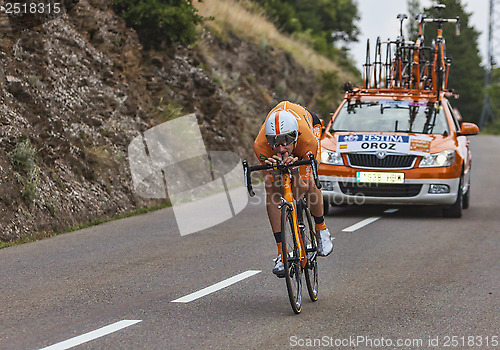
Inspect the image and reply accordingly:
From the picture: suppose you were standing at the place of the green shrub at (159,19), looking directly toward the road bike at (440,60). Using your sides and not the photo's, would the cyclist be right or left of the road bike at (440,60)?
right

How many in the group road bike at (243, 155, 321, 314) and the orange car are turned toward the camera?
2

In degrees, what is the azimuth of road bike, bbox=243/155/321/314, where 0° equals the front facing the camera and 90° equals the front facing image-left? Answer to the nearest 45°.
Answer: approximately 0°

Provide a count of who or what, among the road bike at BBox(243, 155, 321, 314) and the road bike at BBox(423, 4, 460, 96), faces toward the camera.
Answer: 2

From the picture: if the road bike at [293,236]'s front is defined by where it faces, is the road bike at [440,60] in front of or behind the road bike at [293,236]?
behind

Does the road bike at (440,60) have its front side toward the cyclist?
yes

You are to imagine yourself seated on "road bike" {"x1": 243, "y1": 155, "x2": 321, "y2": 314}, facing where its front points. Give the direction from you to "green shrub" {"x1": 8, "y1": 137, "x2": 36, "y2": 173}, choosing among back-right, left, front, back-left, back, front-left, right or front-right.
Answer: back-right

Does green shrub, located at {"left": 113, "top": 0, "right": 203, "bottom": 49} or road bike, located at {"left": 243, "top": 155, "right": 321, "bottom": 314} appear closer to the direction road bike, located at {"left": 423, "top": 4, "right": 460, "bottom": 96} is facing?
the road bike
